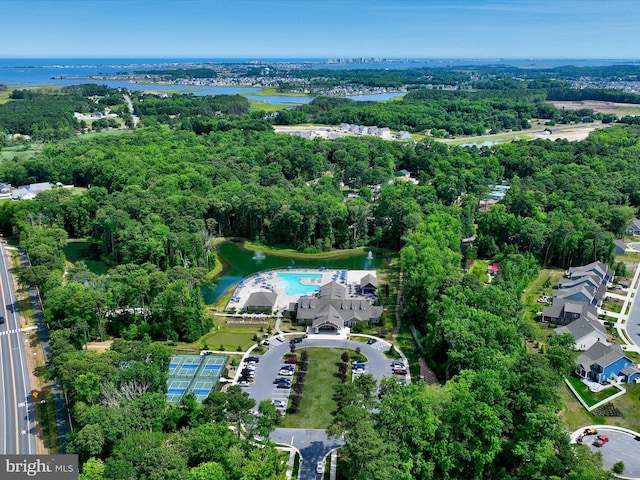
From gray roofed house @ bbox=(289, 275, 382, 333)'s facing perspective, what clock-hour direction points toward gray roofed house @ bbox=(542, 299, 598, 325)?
gray roofed house @ bbox=(542, 299, 598, 325) is roughly at 9 o'clock from gray roofed house @ bbox=(289, 275, 382, 333).

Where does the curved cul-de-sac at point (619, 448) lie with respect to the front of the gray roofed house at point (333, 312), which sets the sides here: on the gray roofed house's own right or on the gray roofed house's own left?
on the gray roofed house's own left

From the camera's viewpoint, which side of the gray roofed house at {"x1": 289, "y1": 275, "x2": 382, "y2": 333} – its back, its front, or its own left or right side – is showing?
front

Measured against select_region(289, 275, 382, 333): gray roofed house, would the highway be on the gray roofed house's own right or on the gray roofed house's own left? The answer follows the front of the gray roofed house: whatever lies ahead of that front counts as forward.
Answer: on the gray roofed house's own right

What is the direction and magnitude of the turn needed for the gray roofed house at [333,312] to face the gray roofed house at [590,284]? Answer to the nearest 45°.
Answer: approximately 90° to its left

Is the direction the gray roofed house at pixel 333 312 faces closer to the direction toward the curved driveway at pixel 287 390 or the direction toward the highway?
the curved driveway

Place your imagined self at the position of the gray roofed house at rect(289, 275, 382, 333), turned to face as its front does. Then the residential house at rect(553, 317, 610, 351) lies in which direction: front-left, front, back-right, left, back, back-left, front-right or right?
left

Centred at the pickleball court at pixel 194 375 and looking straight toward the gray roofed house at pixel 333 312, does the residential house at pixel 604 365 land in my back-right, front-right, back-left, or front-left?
front-right

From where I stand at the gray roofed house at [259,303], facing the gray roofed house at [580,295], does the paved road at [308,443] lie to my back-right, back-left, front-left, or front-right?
front-right

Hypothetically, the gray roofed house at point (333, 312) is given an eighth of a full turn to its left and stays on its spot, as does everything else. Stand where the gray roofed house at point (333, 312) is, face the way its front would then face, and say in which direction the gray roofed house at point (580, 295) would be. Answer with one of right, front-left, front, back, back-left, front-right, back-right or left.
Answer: front-left

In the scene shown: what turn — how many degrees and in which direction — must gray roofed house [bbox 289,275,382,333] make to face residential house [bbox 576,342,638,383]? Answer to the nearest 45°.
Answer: approximately 90° to its left

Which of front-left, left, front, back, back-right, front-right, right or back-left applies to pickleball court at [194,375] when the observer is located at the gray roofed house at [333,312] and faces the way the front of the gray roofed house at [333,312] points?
front-right

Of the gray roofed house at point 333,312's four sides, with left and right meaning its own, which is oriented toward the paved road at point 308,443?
front

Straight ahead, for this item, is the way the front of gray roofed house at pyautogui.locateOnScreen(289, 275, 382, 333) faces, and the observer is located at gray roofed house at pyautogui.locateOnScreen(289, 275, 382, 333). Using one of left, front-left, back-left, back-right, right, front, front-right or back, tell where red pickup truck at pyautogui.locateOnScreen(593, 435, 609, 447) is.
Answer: front-left

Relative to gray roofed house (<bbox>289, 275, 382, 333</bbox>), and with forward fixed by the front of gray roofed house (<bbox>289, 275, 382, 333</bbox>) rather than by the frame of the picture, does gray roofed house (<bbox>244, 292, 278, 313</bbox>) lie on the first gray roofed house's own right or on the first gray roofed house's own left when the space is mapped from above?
on the first gray roofed house's own right

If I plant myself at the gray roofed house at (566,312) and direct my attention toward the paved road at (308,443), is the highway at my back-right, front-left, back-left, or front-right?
front-right
